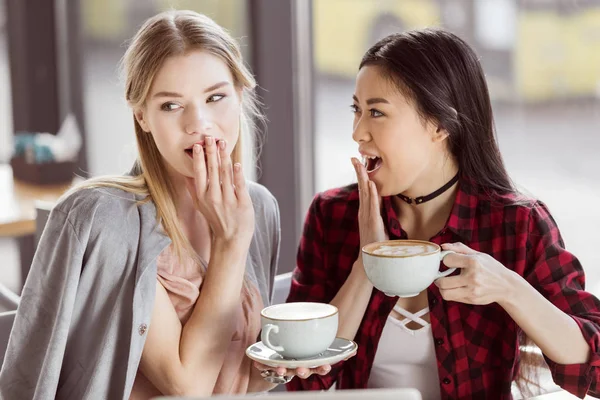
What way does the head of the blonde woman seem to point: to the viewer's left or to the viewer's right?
to the viewer's right

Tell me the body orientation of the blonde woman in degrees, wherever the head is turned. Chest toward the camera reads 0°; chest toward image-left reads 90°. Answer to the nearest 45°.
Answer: approximately 315°

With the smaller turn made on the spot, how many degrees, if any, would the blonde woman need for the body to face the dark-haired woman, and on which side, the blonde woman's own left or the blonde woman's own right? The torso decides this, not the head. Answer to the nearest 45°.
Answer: approximately 45° to the blonde woman's own left

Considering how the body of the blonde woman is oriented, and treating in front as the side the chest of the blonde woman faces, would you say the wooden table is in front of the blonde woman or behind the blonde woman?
behind
